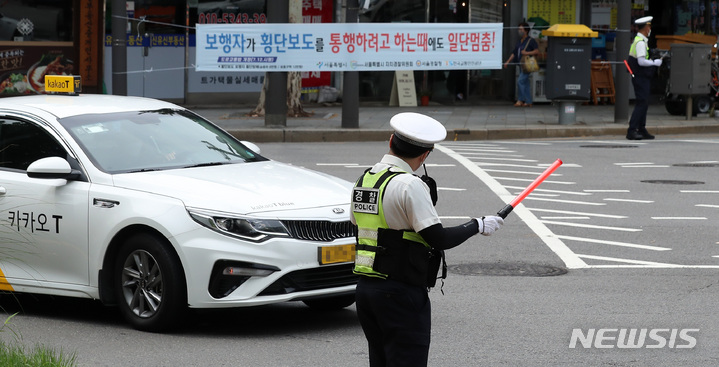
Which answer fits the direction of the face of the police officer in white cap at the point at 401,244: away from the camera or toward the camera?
away from the camera

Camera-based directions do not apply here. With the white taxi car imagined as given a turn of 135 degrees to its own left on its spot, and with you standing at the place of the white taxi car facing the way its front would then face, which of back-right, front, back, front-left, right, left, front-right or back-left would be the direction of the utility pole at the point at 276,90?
front

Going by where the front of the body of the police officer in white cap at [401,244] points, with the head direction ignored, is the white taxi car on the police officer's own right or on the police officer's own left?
on the police officer's own left

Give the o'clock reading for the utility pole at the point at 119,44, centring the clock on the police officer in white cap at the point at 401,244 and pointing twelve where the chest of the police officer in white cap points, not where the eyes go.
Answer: The utility pole is roughly at 10 o'clock from the police officer in white cap.

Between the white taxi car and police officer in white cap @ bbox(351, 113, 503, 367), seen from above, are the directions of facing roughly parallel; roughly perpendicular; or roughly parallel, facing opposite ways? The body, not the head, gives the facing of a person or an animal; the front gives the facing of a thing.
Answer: roughly perpendicular
